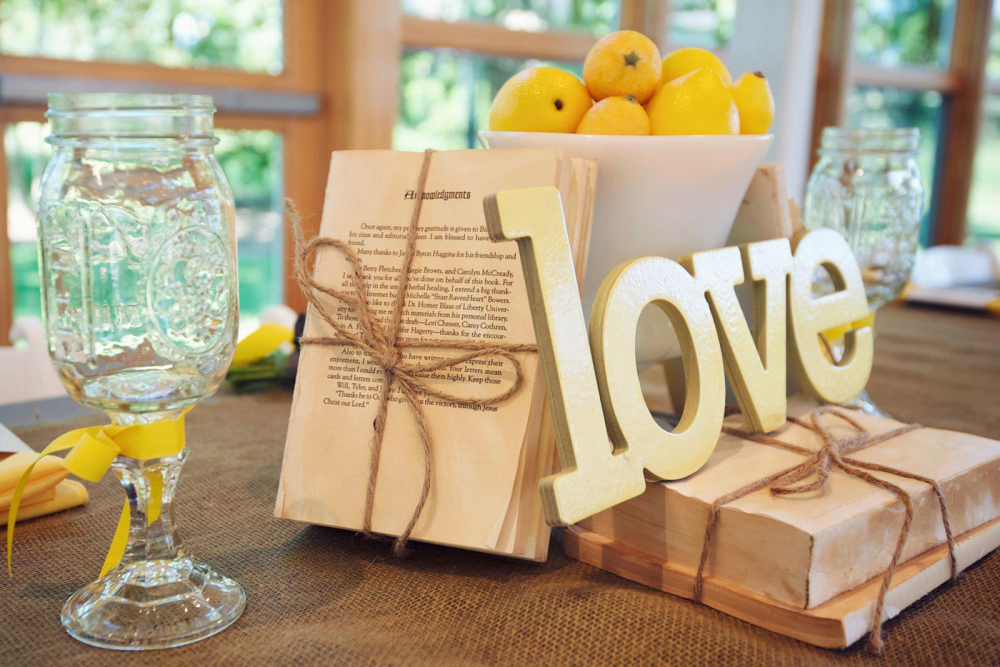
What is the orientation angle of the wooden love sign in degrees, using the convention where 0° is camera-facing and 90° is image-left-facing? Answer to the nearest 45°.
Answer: approximately 315°

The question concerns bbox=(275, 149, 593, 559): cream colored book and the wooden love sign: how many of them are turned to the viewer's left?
0

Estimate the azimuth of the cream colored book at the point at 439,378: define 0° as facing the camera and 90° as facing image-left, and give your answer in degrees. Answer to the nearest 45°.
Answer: approximately 0°
